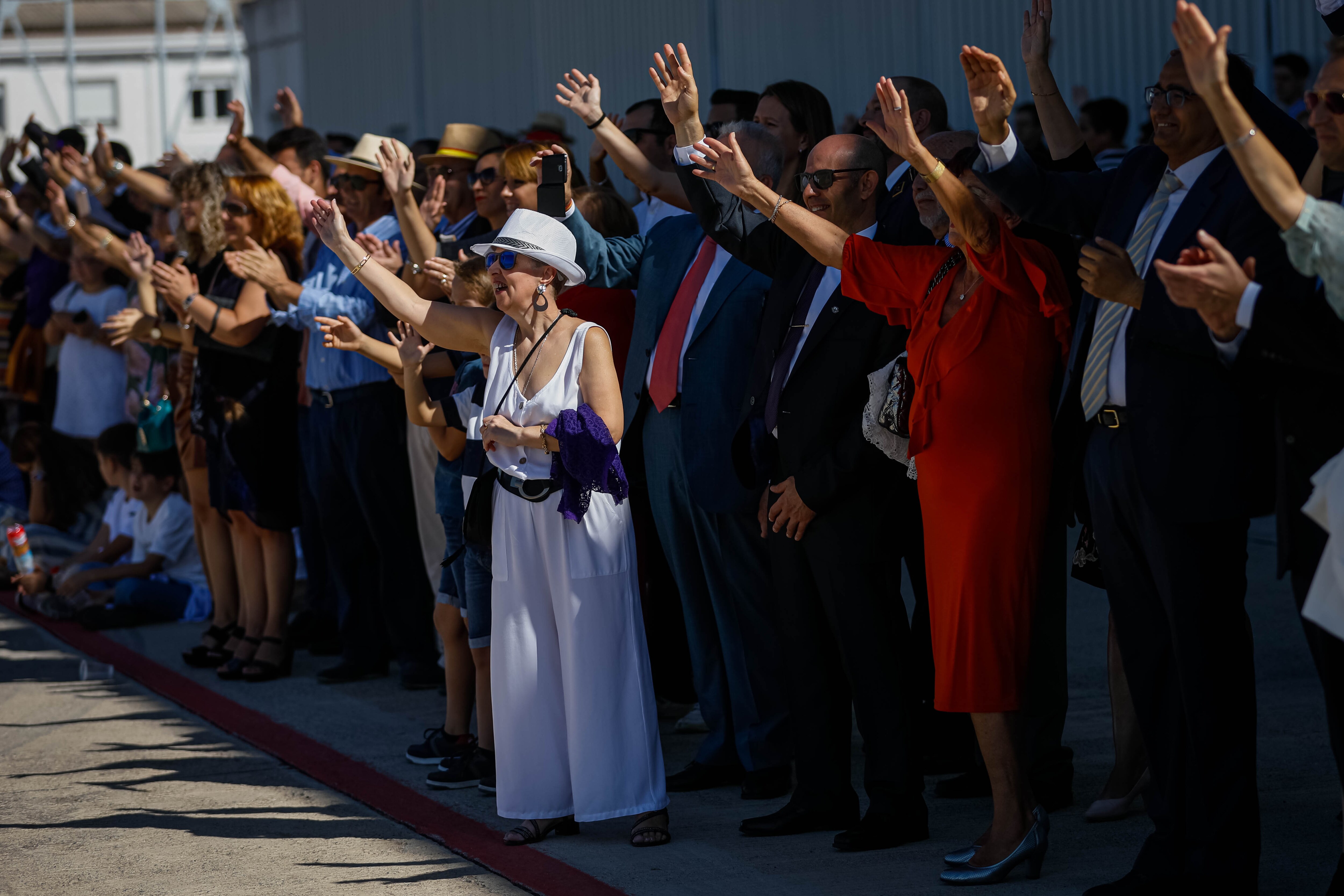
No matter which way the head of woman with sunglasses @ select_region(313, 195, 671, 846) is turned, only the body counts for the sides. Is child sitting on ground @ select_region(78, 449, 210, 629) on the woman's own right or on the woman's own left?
on the woman's own right

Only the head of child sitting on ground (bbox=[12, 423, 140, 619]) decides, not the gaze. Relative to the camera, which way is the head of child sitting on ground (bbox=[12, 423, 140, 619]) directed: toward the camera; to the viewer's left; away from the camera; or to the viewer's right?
to the viewer's left

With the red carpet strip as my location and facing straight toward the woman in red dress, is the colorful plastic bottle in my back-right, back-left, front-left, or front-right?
back-left

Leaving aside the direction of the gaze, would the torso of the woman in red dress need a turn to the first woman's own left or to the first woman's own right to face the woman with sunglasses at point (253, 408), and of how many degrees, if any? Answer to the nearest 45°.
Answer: approximately 90° to the first woman's own right

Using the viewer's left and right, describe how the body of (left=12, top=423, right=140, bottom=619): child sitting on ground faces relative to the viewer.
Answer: facing to the left of the viewer

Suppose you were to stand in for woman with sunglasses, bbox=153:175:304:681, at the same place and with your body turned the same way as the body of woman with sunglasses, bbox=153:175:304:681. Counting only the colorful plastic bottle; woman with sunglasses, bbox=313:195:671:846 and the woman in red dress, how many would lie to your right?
1

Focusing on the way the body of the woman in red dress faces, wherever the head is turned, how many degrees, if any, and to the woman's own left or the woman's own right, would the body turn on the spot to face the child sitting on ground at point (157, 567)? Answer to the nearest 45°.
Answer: approximately 90° to the woman's own right

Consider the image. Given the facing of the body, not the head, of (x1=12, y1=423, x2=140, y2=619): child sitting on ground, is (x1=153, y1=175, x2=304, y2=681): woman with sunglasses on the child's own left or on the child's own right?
on the child's own left

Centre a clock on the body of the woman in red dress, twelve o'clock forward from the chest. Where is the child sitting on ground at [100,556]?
The child sitting on ground is roughly at 3 o'clock from the woman in red dress.
